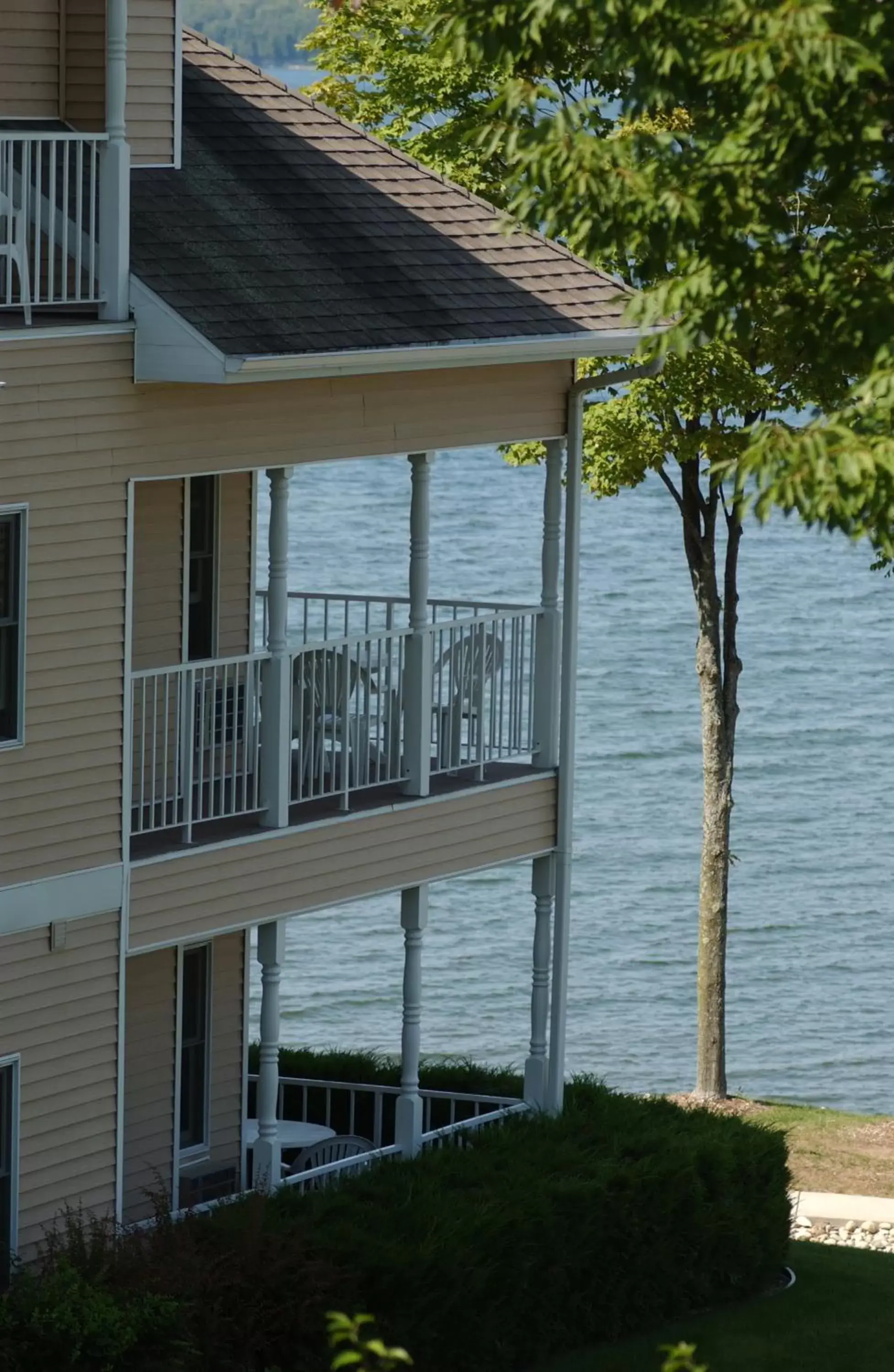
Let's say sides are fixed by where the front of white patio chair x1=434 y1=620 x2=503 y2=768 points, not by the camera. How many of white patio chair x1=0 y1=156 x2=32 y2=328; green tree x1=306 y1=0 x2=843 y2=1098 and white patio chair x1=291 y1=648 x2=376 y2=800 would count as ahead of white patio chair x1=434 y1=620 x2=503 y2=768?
2

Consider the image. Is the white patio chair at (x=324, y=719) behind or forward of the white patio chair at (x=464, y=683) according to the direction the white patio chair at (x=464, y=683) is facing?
forward

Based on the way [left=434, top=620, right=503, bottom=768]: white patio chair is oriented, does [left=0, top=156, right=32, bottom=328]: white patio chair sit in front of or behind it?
in front
